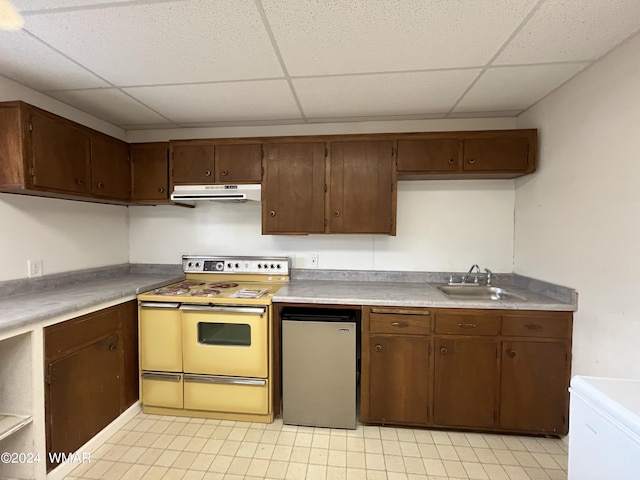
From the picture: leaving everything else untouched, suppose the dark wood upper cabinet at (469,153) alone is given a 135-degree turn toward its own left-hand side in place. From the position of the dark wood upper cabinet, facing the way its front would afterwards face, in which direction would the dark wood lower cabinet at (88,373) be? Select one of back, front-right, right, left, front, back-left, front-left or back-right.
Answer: back

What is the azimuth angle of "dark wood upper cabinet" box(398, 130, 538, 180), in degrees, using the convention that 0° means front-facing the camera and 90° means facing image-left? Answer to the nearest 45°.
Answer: approximately 0°

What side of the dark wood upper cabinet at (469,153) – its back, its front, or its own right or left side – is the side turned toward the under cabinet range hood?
right

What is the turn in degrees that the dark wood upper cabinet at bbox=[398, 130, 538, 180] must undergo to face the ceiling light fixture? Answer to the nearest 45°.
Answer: approximately 45° to its right
